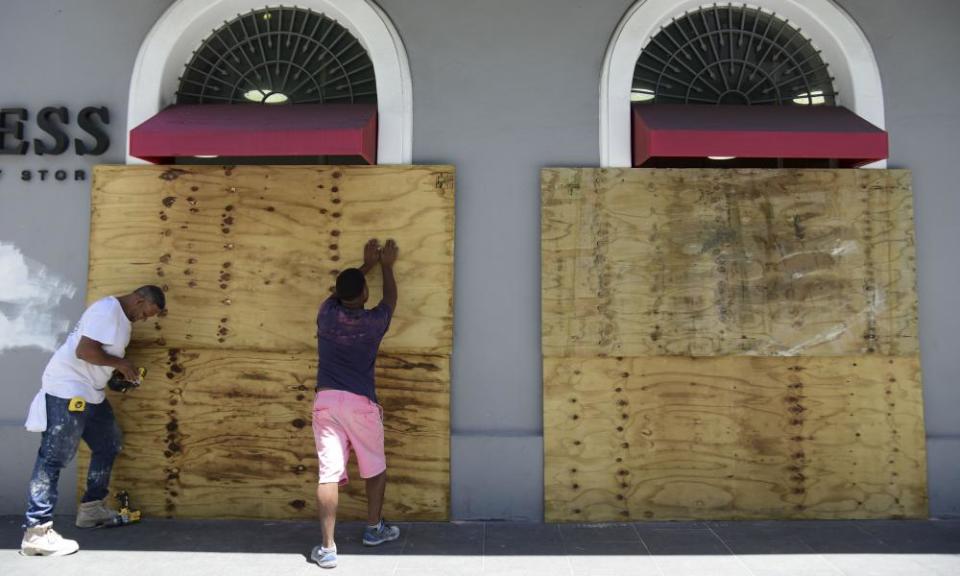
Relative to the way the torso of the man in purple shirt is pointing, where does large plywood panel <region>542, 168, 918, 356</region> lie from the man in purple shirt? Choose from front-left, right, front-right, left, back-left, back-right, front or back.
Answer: front-right

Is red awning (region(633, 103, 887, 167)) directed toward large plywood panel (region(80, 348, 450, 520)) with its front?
no

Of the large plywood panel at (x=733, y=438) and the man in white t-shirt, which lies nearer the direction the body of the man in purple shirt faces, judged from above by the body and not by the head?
the large plywood panel

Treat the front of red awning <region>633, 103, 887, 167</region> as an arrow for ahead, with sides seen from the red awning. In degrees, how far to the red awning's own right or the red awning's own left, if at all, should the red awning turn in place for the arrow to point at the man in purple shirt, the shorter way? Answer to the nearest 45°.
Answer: approximately 45° to the red awning's own right

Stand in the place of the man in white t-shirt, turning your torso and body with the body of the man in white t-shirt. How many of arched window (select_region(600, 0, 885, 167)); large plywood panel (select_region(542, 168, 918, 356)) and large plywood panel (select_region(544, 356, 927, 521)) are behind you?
0

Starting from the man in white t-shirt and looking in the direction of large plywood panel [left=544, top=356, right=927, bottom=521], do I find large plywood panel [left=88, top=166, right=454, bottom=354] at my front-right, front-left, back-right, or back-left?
front-left

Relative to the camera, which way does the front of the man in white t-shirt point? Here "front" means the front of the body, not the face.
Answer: to the viewer's right

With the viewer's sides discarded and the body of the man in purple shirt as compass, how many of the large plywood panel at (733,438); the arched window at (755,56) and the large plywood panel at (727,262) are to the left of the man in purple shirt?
0

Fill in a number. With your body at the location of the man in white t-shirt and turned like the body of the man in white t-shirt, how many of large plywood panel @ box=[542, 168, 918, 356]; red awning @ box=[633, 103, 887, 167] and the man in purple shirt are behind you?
0

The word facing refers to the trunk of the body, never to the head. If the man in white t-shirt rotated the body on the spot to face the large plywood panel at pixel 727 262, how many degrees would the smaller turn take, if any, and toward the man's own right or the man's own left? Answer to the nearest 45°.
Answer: approximately 45° to the man's own right

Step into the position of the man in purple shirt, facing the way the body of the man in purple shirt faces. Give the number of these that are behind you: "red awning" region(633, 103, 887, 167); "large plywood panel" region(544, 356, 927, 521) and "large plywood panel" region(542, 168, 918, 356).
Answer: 0

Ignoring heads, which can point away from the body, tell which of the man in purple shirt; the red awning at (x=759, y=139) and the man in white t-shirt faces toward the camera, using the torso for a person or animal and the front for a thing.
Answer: the red awning

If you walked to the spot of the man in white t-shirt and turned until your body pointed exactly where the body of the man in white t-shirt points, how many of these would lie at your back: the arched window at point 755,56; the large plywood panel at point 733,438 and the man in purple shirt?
0

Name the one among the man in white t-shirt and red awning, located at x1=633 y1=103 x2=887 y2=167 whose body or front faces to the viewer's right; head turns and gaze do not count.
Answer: the man in white t-shirt

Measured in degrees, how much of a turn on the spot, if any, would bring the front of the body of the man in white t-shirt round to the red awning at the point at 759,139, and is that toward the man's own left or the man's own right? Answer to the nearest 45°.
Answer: approximately 45° to the man's own right

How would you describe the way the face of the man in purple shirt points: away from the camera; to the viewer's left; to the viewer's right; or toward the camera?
away from the camera

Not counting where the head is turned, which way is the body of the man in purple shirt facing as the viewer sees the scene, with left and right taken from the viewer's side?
facing away from the viewer and to the right of the viewer

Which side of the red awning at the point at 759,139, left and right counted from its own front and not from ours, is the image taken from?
front

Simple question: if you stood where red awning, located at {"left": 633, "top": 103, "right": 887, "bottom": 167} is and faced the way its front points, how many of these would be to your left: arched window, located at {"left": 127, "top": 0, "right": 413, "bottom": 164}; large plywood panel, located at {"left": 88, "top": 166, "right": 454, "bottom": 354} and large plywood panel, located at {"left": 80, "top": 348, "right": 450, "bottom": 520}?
0
